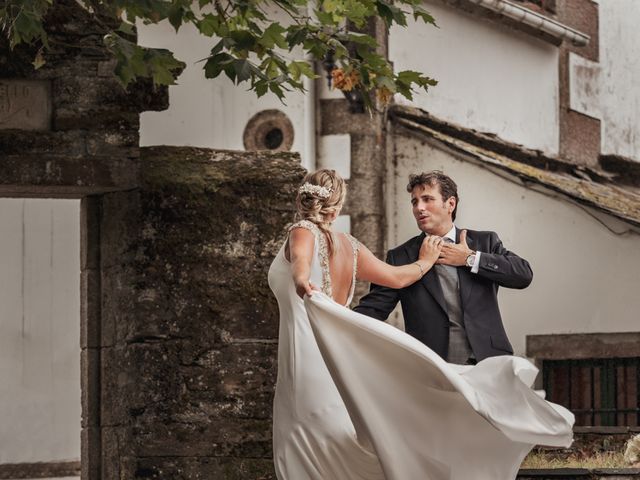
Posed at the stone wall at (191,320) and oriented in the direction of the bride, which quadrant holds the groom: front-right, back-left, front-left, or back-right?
front-left

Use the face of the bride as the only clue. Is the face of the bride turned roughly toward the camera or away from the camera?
away from the camera

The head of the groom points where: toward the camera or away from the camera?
toward the camera

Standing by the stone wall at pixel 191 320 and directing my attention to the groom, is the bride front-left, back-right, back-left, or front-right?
front-right

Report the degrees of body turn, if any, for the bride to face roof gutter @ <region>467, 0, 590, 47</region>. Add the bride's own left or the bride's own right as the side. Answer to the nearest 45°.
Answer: approximately 45° to the bride's own right
